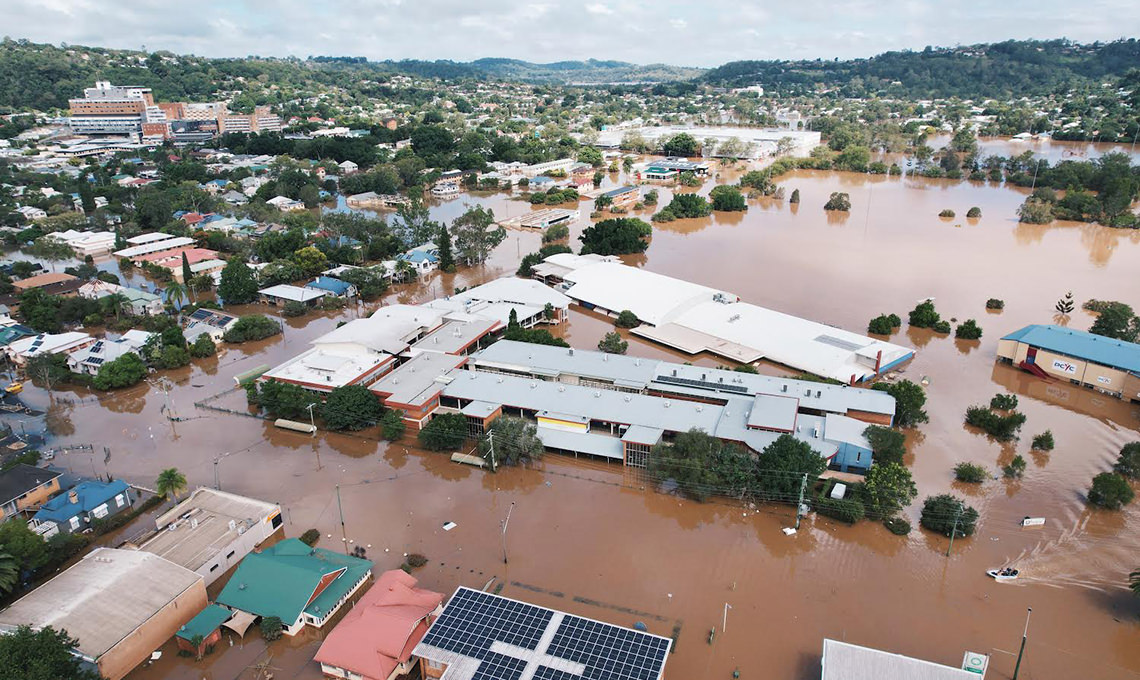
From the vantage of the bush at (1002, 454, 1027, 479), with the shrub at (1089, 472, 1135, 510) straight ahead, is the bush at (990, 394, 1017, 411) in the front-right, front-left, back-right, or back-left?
back-left

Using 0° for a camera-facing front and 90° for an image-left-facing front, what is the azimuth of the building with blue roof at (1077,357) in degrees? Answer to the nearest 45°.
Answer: approximately 45°

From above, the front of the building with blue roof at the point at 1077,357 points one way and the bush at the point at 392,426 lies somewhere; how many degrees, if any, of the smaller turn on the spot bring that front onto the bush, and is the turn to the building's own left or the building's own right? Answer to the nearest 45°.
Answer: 0° — it already faces it

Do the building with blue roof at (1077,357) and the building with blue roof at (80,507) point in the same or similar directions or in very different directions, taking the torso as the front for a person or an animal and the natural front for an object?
very different directions
